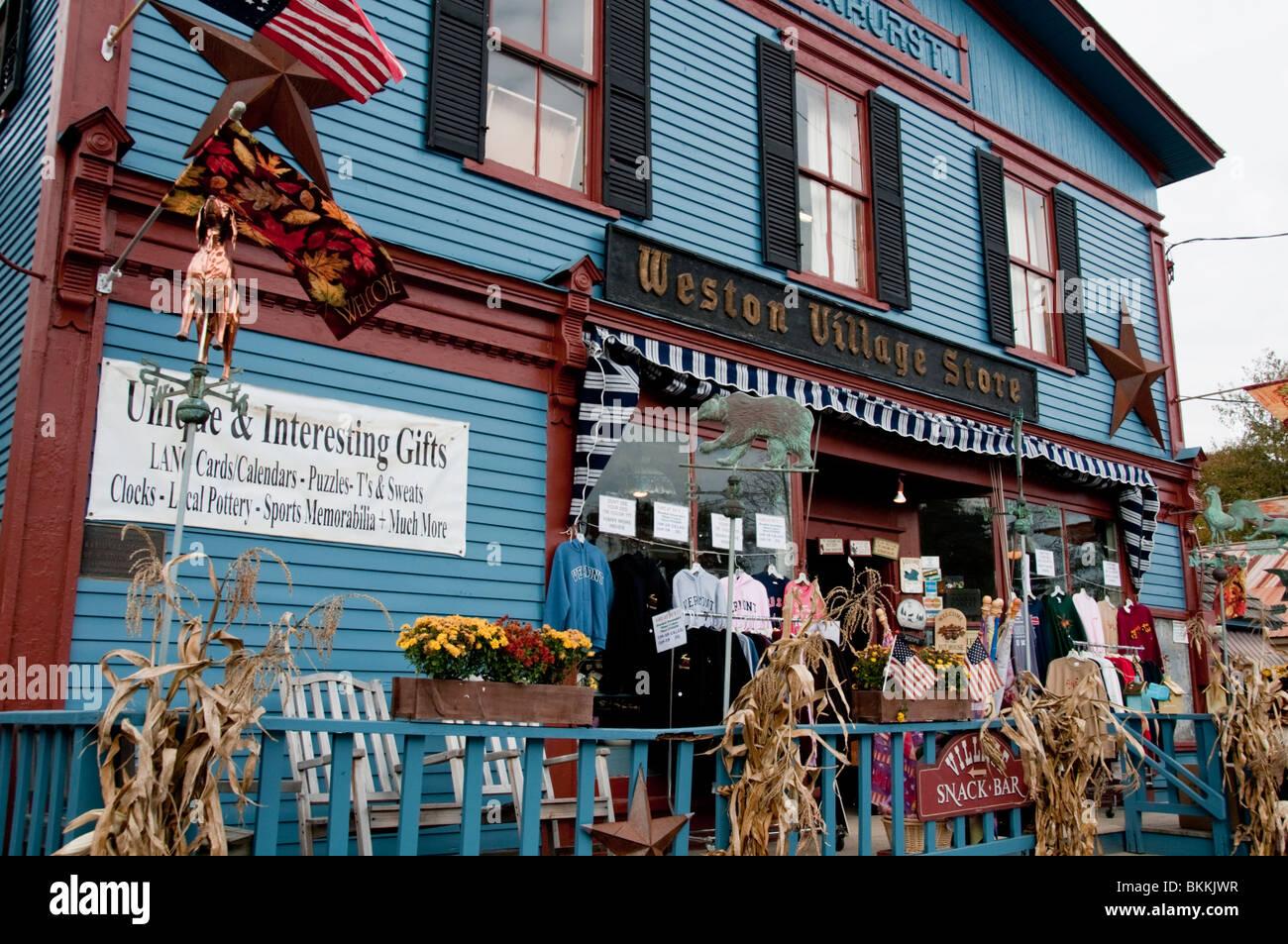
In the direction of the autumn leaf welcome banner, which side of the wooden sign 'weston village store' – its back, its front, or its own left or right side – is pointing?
right

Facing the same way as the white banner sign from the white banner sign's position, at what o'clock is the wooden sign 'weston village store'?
The wooden sign 'weston village store' is roughly at 10 o'clock from the white banner sign.

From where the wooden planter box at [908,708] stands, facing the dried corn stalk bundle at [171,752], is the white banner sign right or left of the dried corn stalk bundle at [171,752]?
right

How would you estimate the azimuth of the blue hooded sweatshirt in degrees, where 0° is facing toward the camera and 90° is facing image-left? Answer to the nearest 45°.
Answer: approximately 315°
